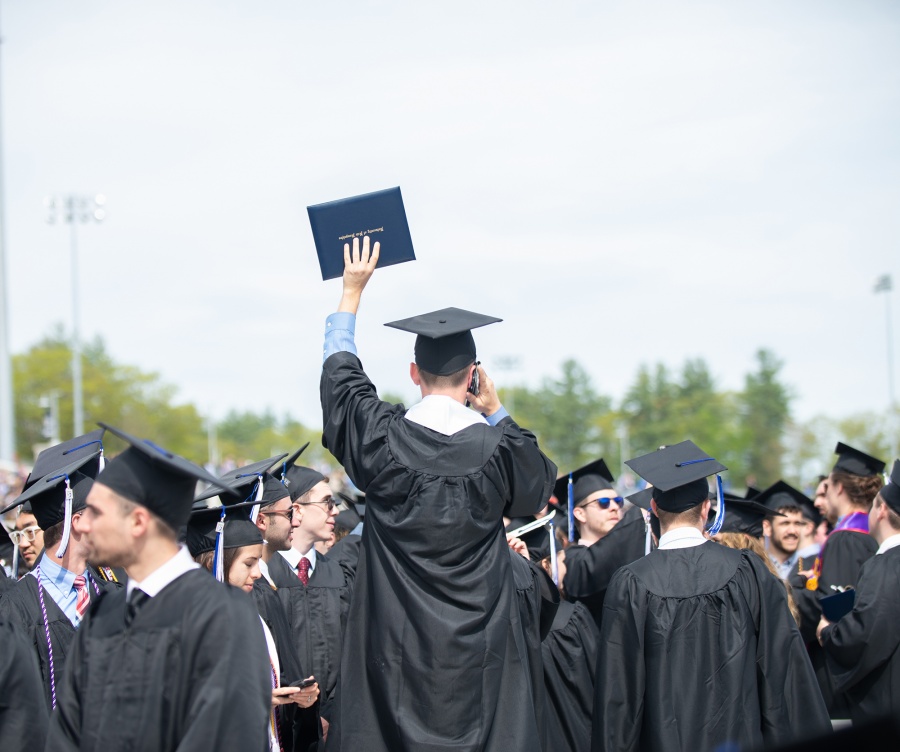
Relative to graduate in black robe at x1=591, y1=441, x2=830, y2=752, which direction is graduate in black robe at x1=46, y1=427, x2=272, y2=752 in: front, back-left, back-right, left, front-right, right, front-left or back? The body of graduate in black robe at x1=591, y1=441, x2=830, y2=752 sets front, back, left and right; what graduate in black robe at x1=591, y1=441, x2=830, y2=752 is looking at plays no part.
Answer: back-left

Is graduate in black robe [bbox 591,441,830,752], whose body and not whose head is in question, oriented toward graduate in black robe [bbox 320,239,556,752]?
no

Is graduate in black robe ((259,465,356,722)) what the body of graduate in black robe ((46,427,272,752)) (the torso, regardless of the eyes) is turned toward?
no

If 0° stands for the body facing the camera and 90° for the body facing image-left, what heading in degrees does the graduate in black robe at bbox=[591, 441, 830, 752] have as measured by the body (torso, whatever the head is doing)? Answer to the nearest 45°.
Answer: approximately 180°

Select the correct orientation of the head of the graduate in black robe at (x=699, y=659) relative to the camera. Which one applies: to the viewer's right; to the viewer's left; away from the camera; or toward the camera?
away from the camera

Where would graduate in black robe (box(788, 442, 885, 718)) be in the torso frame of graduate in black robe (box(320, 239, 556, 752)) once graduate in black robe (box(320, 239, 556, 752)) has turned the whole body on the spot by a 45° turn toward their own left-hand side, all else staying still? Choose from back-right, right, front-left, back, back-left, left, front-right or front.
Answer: right

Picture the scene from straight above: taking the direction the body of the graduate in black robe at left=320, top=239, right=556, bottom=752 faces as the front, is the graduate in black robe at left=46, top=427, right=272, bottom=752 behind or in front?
behind

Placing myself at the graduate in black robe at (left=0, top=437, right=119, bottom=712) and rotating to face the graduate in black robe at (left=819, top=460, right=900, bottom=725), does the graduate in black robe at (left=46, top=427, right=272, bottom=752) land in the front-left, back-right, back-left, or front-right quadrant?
front-right

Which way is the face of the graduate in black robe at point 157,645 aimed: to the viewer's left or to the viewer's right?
to the viewer's left

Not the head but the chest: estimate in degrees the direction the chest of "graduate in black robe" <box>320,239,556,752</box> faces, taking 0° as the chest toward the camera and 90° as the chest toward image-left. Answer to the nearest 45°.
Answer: approximately 180°

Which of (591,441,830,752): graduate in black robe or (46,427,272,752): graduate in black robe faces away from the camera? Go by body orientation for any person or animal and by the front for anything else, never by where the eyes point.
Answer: (591,441,830,752): graduate in black robe

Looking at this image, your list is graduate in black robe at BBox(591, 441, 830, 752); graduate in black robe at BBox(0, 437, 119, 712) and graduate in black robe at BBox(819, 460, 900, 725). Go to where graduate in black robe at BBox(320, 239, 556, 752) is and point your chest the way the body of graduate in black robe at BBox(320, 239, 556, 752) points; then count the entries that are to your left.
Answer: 1

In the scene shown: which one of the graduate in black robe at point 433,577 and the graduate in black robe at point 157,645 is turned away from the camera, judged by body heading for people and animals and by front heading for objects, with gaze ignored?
the graduate in black robe at point 433,577

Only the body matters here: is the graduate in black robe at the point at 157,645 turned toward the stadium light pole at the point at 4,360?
no

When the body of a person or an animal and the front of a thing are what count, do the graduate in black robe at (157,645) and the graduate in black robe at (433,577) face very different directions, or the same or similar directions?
very different directions
